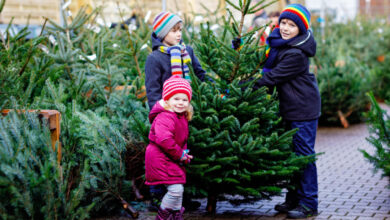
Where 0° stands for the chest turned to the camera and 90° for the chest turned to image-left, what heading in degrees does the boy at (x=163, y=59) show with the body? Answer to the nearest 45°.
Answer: approximately 315°

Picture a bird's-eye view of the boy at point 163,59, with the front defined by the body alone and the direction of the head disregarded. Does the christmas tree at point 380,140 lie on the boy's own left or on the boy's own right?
on the boy's own left

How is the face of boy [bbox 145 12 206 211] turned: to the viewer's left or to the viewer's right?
to the viewer's right

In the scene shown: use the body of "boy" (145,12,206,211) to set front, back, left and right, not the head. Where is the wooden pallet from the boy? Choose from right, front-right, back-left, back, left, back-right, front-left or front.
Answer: right

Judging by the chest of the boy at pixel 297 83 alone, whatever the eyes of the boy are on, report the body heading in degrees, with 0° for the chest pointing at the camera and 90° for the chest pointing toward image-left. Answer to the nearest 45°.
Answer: approximately 90°

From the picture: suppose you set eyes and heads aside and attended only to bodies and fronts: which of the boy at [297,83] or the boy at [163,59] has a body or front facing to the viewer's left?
the boy at [297,83]

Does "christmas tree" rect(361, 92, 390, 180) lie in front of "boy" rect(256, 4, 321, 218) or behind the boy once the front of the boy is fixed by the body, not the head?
behind
